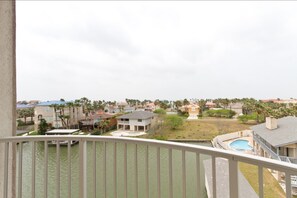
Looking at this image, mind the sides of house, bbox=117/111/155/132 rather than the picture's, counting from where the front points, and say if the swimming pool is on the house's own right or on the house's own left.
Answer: on the house's own left

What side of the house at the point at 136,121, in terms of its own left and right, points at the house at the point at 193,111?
back

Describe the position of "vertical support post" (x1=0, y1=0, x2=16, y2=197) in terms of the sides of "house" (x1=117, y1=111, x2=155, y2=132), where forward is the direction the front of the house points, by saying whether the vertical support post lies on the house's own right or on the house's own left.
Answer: on the house's own right

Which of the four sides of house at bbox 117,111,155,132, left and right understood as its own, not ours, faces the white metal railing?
front

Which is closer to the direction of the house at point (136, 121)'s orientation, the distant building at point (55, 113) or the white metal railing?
the white metal railing

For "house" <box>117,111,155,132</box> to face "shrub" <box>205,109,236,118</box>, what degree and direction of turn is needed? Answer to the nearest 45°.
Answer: approximately 90° to its left

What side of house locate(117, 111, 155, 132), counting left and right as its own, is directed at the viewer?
front
